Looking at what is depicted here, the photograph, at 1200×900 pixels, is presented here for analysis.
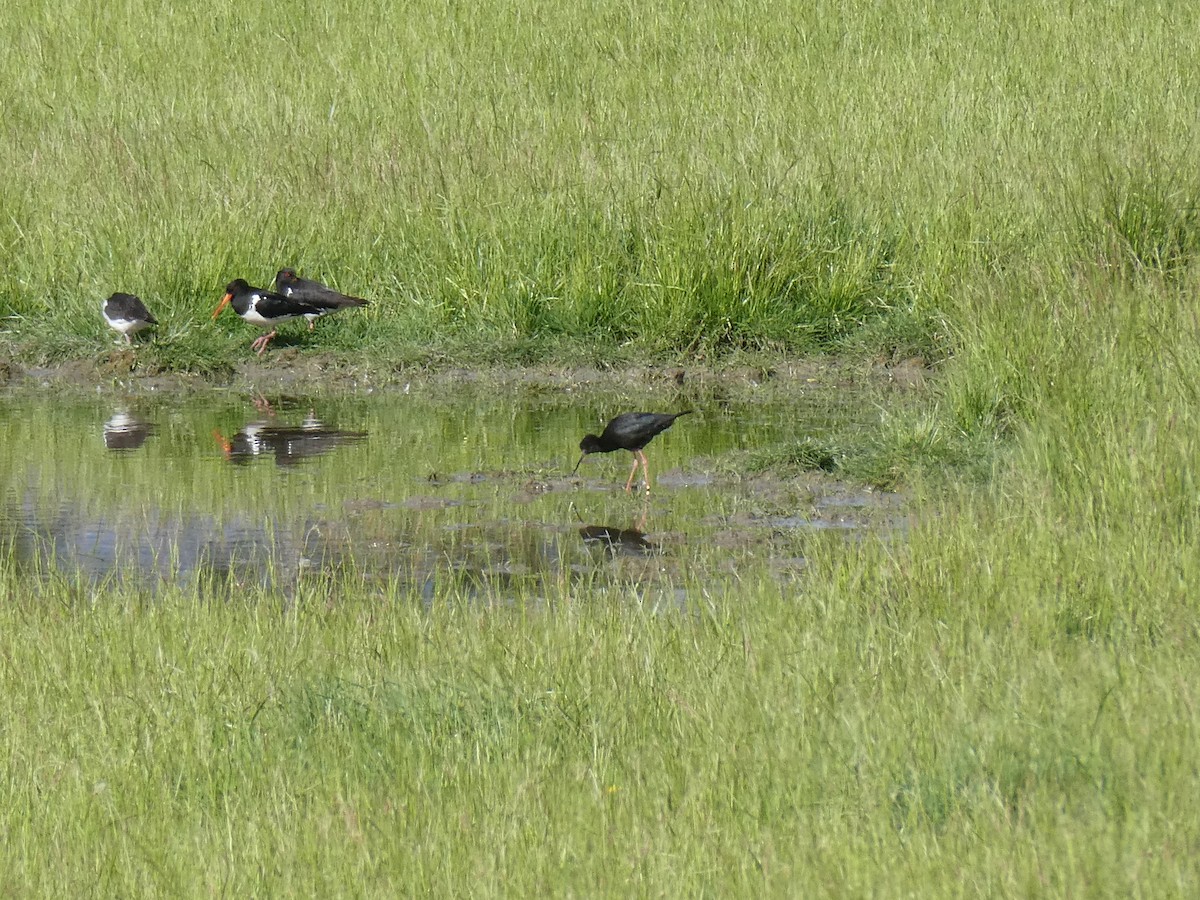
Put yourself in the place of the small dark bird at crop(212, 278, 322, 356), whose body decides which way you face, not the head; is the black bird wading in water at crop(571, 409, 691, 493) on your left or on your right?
on your left

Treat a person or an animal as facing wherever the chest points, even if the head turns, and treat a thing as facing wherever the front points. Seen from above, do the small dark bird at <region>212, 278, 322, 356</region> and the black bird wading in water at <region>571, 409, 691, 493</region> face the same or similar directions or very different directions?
same or similar directions

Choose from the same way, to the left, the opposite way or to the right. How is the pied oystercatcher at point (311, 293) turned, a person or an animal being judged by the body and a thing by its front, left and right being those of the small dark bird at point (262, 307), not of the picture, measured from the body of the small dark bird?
the same way

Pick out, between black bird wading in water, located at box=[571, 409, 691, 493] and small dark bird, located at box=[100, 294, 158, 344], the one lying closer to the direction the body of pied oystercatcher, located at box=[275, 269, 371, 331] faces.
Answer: the small dark bird

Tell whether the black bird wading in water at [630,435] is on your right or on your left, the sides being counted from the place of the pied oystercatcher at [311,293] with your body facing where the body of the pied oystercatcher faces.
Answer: on your left

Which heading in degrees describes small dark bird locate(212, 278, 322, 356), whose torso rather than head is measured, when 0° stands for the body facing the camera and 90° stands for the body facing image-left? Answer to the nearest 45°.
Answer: approximately 90°

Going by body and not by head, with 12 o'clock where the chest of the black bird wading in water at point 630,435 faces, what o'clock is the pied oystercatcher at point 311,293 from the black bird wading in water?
The pied oystercatcher is roughly at 2 o'clock from the black bird wading in water.

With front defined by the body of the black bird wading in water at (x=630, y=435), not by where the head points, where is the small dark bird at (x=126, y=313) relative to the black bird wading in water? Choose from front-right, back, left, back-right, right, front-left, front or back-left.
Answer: front-right

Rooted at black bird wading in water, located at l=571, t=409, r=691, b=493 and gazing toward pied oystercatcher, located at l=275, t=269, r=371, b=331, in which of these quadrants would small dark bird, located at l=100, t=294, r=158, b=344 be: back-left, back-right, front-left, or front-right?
front-left

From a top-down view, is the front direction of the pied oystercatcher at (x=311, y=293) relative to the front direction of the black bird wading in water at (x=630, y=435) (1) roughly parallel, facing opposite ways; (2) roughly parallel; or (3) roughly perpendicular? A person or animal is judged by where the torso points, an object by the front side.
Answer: roughly parallel

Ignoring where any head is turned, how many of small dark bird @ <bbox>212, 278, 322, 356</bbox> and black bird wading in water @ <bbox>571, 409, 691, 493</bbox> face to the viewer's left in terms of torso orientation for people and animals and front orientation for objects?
2

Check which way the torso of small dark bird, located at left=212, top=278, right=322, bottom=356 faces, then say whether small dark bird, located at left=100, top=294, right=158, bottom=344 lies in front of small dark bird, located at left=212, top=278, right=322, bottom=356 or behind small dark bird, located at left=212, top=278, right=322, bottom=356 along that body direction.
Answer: in front

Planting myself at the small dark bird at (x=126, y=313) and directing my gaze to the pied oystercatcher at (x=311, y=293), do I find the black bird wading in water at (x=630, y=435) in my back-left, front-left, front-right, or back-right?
front-right

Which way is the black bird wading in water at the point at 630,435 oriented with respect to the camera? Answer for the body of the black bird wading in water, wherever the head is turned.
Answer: to the viewer's left

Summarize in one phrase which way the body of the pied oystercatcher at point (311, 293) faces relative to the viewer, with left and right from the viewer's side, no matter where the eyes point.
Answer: facing to the left of the viewer
